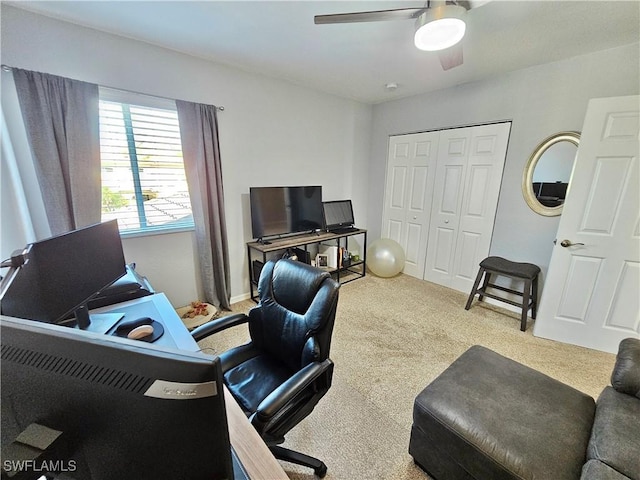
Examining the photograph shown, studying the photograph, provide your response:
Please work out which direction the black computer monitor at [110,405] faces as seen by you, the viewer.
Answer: facing away from the viewer and to the right of the viewer

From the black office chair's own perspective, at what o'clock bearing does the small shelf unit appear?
The small shelf unit is roughly at 5 o'clock from the black office chair.

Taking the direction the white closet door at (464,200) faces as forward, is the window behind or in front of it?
in front

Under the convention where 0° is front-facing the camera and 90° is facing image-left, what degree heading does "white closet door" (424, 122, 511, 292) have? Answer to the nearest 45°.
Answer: approximately 45°

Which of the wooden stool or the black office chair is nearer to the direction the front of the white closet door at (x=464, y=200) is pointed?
the black office chair

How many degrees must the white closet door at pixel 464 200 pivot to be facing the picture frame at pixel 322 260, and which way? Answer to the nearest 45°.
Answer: approximately 45° to its right

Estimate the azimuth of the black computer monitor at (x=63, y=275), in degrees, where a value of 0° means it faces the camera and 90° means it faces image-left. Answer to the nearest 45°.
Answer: approximately 315°

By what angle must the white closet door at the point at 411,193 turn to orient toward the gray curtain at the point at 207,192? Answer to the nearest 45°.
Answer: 0° — it already faces it

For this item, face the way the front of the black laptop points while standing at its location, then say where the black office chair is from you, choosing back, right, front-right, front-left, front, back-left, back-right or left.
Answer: front-right

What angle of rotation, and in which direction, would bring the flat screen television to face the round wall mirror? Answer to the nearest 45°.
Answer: approximately 45° to its left

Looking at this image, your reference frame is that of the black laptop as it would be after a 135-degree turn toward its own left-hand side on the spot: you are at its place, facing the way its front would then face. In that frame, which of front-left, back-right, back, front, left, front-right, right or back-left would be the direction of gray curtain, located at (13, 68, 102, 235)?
back-left

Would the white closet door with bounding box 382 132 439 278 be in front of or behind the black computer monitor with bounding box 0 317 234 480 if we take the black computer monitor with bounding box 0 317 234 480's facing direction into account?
in front

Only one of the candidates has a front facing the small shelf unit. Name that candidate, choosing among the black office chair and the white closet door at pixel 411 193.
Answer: the white closet door
